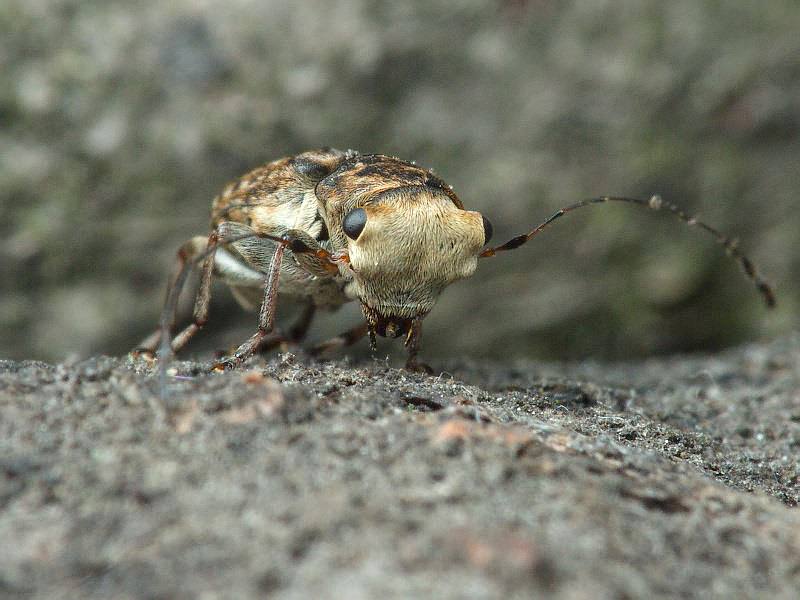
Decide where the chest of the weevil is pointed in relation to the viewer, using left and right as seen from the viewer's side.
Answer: facing the viewer and to the right of the viewer
